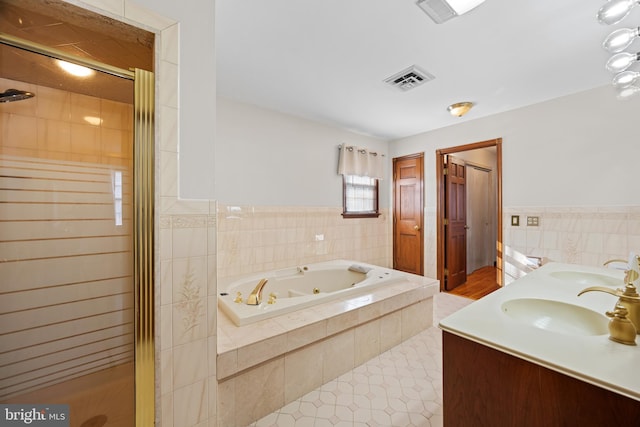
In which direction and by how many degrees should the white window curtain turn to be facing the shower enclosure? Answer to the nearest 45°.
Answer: approximately 90° to its right

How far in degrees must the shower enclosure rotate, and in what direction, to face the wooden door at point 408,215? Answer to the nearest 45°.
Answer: approximately 45° to its left

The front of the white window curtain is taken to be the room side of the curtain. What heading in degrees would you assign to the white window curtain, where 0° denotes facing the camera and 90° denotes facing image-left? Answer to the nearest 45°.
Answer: approximately 315°

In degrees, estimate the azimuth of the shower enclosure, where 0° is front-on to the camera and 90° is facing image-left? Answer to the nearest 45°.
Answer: approximately 315°

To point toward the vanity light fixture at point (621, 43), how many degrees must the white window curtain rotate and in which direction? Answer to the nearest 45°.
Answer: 0° — it already faces it

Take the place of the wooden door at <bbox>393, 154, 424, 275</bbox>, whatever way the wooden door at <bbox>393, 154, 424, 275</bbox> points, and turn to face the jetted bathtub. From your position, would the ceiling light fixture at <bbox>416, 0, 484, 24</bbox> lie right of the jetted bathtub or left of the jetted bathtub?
left

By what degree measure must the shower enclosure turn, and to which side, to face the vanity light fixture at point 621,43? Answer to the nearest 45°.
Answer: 0° — it already faces it
